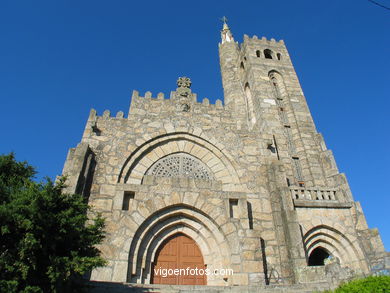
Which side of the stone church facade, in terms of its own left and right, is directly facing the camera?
front

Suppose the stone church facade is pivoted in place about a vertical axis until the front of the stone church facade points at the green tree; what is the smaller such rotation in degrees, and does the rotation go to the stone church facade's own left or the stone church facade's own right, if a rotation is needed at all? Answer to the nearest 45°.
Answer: approximately 45° to the stone church facade's own right

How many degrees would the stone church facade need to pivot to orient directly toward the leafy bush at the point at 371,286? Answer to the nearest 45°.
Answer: approximately 45° to its left

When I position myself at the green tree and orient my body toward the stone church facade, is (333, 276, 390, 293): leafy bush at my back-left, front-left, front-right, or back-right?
front-right
